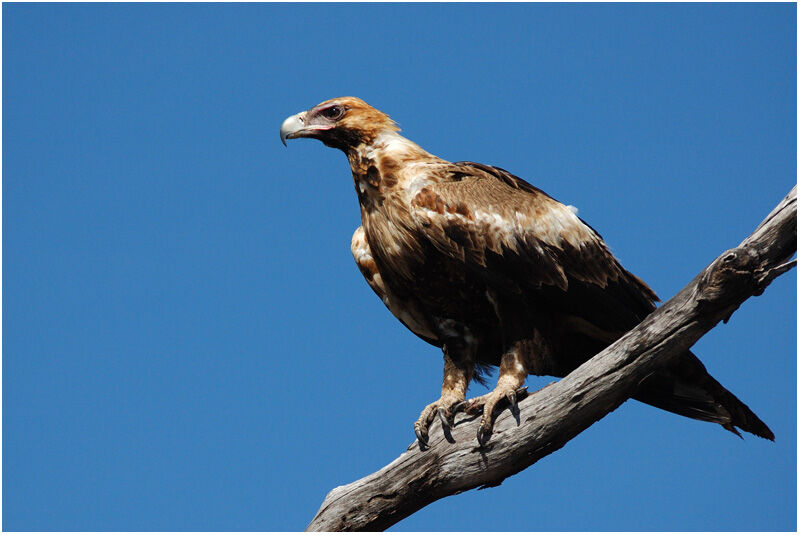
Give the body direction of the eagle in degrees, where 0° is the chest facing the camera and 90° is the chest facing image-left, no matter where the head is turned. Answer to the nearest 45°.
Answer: approximately 45°
